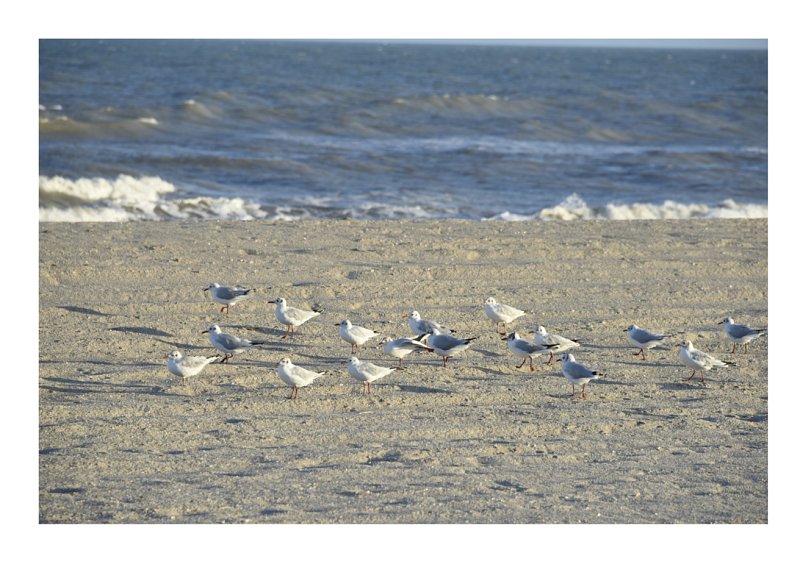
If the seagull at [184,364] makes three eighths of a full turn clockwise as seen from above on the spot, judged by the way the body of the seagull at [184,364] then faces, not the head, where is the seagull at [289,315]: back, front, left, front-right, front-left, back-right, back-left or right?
front

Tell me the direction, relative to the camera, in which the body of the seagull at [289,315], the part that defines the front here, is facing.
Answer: to the viewer's left

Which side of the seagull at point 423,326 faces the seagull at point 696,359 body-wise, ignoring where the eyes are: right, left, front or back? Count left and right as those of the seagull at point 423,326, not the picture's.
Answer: back

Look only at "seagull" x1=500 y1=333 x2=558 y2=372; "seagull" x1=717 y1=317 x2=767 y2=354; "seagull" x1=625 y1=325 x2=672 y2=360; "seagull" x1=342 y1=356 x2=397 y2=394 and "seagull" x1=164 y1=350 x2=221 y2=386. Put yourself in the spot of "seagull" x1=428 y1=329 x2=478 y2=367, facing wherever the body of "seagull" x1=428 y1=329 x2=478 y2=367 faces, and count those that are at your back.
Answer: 3

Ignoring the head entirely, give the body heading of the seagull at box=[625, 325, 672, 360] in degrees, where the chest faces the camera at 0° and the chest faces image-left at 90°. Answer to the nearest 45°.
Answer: approximately 90°

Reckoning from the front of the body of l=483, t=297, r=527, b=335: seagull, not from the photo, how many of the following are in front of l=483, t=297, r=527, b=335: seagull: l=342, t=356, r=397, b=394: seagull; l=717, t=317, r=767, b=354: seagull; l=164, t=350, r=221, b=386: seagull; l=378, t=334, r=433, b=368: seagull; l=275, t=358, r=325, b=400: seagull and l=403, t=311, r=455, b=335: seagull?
5

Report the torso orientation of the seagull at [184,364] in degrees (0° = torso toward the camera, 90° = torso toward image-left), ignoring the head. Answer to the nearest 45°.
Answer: approximately 90°

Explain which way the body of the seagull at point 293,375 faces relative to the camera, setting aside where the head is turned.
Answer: to the viewer's left

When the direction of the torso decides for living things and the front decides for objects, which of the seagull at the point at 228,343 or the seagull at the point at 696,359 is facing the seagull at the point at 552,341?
the seagull at the point at 696,359

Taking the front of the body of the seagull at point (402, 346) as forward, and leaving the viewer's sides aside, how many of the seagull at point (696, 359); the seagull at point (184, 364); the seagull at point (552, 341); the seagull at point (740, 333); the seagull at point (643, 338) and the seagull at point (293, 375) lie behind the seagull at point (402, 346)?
4

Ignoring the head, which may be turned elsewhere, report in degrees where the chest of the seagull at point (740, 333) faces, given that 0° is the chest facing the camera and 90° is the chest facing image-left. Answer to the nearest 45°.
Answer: approximately 90°

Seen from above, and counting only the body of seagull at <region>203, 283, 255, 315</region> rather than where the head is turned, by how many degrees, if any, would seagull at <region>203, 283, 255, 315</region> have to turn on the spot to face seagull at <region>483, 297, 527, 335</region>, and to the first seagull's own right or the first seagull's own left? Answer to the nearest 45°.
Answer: approximately 180°

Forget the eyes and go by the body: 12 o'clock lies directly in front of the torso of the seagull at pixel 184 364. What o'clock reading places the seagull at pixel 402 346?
the seagull at pixel 402 346 is roughly at 6 o'clock from the seagull at pixel 184 364.

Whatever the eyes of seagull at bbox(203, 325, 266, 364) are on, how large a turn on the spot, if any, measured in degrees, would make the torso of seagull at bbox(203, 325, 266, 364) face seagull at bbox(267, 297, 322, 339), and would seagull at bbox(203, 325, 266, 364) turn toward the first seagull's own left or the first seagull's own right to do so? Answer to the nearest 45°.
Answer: approximately 135° to the first seagull's own right

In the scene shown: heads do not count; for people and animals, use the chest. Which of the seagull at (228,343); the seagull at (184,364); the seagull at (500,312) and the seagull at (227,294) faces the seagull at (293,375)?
the seagull at (500,312)

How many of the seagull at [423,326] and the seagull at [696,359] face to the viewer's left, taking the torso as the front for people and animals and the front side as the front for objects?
2

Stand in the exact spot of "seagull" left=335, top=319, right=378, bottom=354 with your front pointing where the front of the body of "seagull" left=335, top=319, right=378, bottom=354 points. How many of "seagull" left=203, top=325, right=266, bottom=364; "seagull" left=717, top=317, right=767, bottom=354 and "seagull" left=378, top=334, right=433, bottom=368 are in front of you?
1

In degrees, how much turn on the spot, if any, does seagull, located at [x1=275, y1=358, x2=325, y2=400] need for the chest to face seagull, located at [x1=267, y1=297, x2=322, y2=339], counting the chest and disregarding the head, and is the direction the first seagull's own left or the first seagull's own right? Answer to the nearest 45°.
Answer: approximately 90° to the first seagull's own right
